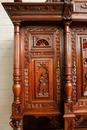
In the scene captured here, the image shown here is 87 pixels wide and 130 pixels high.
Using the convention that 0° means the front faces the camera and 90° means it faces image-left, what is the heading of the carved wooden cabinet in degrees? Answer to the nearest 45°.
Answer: approximately 0°
